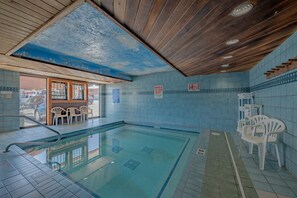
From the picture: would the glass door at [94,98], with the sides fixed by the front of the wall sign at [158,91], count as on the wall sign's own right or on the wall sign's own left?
on the wall sign's own right

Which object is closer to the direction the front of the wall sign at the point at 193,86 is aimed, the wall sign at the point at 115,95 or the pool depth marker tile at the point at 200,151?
the pool depth marker tile

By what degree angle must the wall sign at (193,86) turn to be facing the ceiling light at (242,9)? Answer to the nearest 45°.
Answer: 0° — it already faces it

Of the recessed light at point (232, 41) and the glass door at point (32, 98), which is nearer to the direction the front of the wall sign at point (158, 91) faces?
the recessed light

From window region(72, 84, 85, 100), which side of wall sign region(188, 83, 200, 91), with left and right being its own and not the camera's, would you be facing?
right

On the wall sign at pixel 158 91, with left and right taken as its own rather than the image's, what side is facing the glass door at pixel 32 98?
right

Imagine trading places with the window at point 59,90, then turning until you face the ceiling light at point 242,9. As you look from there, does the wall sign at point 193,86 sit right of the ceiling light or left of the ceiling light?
left

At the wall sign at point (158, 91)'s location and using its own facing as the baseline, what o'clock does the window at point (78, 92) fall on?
The window is roughly at 3 o'clock from the wall sign.

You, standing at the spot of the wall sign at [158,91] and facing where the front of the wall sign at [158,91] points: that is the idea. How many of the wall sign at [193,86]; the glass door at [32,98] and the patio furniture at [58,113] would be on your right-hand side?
2

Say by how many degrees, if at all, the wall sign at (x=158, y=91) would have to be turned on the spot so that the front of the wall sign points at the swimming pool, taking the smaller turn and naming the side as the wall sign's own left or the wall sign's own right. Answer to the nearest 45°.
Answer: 0° — it already faces it

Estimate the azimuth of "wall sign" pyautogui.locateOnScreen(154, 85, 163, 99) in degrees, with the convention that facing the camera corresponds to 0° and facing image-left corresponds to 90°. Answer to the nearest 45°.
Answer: approximately 0°

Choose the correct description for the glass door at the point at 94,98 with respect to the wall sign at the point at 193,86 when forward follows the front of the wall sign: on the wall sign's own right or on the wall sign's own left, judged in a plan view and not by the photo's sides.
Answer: on the wall sign's own right

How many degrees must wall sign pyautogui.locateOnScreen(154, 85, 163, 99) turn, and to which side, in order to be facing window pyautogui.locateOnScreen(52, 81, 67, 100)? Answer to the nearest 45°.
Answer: approximately 90° to its right

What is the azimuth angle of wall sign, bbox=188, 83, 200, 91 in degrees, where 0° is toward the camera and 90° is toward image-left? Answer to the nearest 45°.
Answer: approximately 0°

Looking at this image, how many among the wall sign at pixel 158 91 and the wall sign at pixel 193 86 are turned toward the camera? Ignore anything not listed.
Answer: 2

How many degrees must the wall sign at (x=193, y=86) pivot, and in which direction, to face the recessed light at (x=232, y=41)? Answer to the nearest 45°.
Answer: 0° — it already faces it

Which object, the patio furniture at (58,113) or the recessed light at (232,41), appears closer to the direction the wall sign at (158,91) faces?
the recessed light
